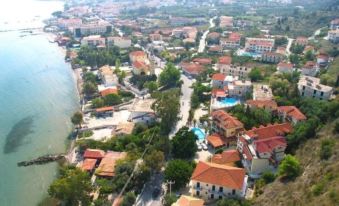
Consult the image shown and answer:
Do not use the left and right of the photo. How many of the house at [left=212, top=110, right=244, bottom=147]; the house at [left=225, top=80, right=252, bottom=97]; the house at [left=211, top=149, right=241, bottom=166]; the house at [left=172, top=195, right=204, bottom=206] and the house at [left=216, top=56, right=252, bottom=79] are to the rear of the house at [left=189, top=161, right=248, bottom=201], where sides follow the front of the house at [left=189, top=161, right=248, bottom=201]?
4

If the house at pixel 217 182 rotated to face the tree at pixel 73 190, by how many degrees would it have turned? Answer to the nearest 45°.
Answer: approximately 90° to its right

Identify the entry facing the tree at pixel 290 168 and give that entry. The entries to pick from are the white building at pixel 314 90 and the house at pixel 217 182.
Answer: the white building

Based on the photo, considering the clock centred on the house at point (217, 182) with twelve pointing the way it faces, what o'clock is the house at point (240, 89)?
the house at point (240, 89) is roughly at 6 o'clock from the house at point (217, 182).

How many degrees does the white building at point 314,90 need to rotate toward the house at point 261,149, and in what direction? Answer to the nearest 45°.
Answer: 0° — it already faces it

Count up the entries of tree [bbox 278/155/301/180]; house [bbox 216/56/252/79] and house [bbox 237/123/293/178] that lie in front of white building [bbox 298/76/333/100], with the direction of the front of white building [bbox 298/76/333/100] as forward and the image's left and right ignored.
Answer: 2

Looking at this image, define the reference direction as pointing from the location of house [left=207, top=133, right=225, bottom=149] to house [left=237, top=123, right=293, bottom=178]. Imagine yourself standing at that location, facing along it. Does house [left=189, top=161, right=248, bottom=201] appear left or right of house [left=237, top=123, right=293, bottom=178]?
right

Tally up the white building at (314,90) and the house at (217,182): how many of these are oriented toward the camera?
2

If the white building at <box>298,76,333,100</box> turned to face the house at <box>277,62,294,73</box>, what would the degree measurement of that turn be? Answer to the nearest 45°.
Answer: approximately 180°

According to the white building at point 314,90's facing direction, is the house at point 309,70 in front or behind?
behind

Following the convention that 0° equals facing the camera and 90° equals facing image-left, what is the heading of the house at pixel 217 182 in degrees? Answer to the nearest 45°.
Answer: approximately 0°

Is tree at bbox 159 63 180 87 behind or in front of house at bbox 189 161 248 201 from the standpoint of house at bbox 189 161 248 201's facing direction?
behind

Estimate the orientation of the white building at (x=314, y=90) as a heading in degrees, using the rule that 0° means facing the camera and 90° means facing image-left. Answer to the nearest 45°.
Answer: approximately 0°

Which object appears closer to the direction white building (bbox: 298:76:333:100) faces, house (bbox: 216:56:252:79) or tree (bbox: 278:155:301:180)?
the tree
